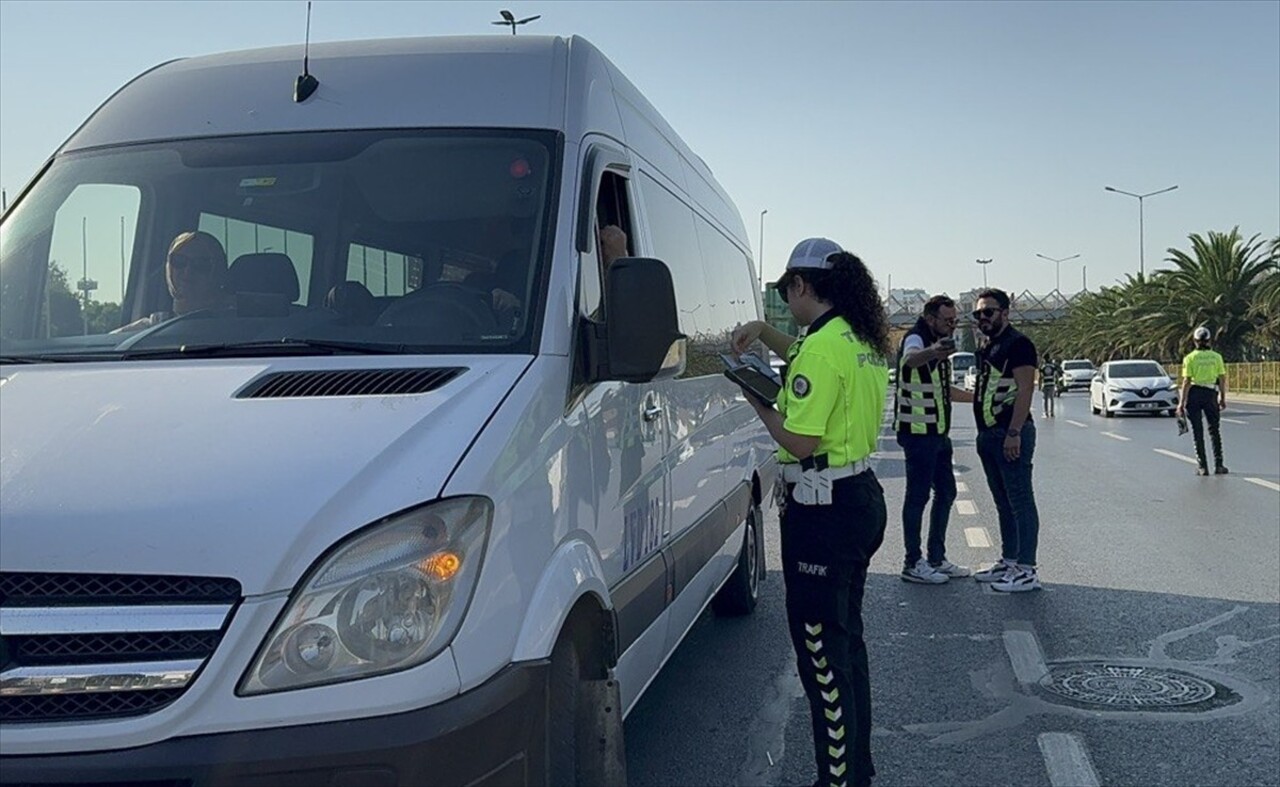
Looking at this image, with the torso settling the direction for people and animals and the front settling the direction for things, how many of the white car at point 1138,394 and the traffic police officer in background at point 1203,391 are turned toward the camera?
1

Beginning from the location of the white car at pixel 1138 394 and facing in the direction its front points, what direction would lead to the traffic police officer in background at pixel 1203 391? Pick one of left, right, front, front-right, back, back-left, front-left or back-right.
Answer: front

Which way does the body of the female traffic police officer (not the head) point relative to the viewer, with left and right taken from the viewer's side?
facing away from the viewer and to the left of the viewer

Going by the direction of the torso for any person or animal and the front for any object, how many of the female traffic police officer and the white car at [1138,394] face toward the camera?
1

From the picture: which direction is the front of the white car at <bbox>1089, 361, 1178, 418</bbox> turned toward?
toward the camera

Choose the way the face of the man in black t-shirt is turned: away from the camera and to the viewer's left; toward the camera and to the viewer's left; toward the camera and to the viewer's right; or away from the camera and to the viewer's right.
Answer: toward the camera and to the viewer's left

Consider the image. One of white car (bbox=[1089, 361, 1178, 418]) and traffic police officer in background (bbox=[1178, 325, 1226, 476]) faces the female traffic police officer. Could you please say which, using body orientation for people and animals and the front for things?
the white car

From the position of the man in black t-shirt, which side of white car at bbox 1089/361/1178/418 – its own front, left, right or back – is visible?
front

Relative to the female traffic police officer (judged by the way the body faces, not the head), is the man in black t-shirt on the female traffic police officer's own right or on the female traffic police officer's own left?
on the female traffic police officer's own right

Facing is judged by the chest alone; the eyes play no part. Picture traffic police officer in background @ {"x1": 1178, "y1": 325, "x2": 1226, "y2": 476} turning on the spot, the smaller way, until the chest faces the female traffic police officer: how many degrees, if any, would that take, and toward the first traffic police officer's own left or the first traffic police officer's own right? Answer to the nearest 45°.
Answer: approximately 180°

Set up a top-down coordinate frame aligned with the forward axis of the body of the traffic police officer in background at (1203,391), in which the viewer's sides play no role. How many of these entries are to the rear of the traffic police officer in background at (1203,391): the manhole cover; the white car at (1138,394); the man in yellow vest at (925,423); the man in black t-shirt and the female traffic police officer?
4

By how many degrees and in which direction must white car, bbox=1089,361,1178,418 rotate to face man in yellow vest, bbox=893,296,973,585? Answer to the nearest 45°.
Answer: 0° — it already faces them
